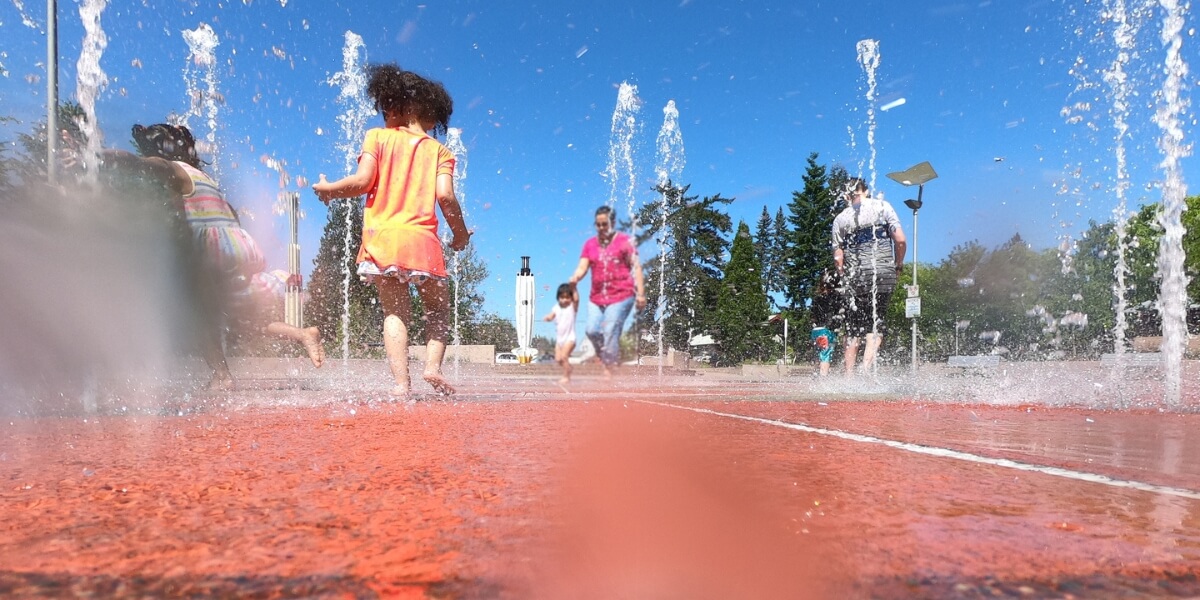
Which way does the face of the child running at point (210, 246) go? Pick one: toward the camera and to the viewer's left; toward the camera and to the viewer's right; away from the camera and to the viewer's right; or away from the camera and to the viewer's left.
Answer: away from the camera and to the viewer's left

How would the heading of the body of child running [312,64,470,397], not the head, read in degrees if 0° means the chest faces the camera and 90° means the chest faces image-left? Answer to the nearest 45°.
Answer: approximately 180°

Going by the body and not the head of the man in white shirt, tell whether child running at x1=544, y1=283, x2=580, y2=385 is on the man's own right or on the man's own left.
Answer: on the man's own left

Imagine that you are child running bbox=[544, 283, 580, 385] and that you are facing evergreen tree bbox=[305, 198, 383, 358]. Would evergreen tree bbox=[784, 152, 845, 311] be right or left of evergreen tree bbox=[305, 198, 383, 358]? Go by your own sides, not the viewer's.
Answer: right

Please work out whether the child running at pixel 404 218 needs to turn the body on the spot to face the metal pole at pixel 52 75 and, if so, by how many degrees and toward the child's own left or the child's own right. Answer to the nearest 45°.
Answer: approximately 90° to the child's own left

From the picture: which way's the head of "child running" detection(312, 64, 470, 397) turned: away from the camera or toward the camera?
away from the camera

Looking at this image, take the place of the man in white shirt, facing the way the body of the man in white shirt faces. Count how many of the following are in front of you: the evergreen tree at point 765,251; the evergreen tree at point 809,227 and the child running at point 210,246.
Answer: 2

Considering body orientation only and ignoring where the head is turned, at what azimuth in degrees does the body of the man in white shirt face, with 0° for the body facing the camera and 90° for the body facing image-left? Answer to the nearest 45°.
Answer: approximately 180°

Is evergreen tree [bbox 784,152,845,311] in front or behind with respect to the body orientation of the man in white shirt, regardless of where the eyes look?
in front

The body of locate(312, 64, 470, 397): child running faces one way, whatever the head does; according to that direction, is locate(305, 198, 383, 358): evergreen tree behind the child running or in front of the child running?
in front

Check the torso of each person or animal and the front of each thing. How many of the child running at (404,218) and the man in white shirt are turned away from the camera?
2
